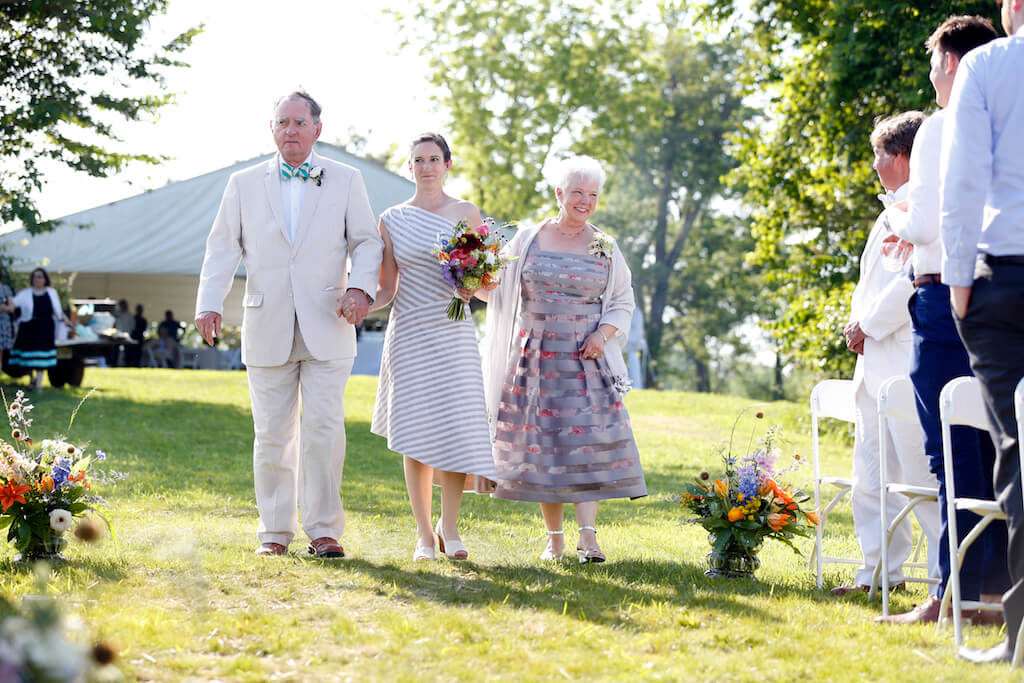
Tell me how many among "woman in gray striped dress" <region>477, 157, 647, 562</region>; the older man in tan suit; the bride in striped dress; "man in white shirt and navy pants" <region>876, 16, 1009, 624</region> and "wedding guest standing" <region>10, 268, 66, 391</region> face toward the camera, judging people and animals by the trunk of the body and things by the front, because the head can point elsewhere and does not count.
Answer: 4

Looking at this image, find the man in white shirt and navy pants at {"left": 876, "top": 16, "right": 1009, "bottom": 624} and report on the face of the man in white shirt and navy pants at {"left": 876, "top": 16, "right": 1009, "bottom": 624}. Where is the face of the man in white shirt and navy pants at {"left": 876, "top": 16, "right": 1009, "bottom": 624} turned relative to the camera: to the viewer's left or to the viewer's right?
to the viewer's left

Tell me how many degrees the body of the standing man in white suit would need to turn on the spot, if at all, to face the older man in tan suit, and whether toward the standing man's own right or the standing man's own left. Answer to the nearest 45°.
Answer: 0° — they already face them

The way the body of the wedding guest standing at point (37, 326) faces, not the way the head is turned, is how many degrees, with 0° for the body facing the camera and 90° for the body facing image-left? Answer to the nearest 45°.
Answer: approximately 0°

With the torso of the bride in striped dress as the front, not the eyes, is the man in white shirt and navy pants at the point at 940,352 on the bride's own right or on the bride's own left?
on the bride's own left

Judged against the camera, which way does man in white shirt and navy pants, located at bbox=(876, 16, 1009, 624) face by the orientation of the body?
to the viewer's left

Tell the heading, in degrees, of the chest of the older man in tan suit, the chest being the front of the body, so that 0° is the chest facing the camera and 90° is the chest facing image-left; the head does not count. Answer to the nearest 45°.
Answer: approximately 0°

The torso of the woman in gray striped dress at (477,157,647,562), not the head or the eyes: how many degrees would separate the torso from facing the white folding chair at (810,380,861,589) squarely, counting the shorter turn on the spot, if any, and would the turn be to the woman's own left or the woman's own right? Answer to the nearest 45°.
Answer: approximately 45° to the woman's own left

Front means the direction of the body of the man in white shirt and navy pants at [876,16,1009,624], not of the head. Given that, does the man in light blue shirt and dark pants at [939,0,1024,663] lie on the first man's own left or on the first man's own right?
on the first man's own left

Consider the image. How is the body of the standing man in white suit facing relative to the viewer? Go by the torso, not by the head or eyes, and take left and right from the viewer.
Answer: facing to the left of the viewer
